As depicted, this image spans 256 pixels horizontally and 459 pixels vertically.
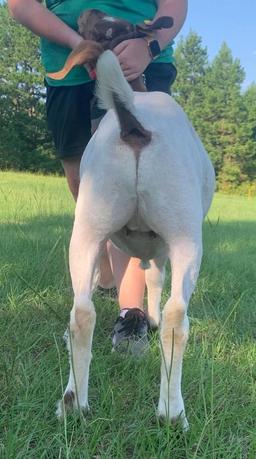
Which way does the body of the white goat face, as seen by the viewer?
away from the camera

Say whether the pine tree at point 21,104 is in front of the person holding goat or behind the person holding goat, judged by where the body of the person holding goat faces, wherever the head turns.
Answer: behind

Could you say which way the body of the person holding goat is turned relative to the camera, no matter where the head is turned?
toward the camera
